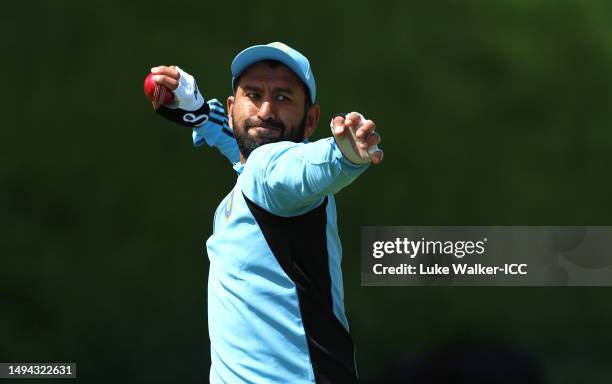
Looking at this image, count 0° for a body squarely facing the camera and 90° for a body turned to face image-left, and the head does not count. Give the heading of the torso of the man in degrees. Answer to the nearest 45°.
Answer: approximately 90°
